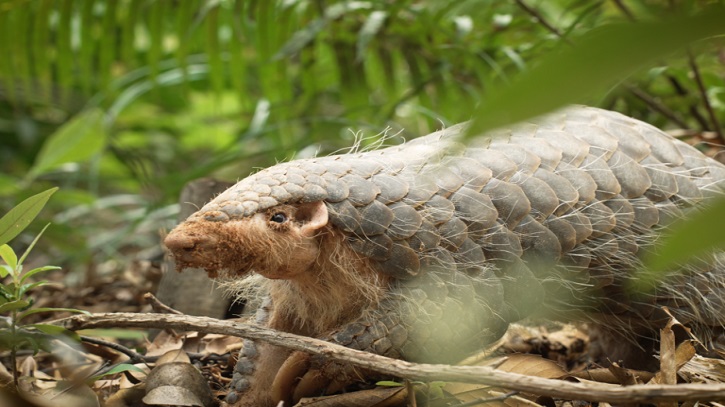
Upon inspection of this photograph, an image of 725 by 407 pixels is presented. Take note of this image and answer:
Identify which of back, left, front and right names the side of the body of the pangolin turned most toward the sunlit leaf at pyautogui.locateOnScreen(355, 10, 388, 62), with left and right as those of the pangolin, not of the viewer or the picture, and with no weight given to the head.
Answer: right

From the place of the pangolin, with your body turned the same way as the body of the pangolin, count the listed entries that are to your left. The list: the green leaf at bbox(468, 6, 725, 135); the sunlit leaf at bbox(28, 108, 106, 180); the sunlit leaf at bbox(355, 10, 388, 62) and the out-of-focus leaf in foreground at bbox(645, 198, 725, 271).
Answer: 2

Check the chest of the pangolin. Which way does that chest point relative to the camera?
to the viewer's left

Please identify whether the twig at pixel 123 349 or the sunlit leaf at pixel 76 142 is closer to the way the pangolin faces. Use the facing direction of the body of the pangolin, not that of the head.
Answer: the twig

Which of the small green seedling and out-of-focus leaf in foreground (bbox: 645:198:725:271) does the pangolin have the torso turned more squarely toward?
the small green seedling

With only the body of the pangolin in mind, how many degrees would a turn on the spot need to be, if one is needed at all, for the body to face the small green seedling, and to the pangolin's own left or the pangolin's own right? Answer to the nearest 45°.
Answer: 0° — it already faces it

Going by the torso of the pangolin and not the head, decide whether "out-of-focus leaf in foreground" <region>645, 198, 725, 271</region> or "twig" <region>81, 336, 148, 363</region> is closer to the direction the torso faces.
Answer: the twig

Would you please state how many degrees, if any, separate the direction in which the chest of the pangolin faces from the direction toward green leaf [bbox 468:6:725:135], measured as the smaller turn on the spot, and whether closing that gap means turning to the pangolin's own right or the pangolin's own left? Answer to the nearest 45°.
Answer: approximately 90° to the pangolin's own left
